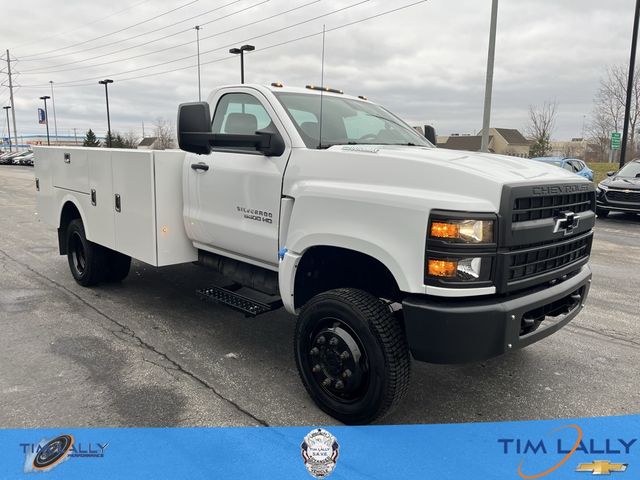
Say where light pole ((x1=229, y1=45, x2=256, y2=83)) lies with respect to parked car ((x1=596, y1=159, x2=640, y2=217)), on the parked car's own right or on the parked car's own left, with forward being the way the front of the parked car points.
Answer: on the parked car's own right

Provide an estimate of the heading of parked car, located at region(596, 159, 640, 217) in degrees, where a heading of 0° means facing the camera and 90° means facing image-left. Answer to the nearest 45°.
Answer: approximately 45°

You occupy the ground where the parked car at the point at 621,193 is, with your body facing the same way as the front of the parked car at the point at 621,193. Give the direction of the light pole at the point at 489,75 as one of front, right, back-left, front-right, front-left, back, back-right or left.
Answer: front-right

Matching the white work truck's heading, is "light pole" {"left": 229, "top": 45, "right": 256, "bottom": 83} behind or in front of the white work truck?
behind

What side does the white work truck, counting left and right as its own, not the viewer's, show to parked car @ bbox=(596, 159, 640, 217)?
left

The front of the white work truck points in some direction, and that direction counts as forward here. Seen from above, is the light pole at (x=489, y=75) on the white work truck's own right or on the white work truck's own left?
on the white work truck's own left

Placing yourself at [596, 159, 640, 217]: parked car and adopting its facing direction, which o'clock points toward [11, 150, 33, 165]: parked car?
[11, 150, 33, 165]: parked car is roughly at 2 o'clock from [596, 159, 640, 217]: parked car.

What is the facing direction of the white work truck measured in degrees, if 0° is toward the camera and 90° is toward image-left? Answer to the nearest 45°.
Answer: approximately 315°

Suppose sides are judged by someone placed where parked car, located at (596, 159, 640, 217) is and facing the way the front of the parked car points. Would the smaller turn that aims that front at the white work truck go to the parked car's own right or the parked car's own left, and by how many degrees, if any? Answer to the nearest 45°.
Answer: approximately 45° to the parked car's own left

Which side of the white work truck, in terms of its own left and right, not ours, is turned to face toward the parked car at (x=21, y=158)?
back

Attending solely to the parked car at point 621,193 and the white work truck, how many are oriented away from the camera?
0
